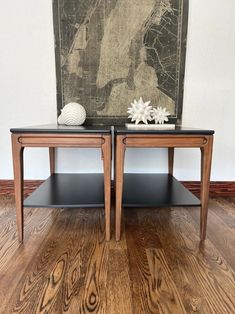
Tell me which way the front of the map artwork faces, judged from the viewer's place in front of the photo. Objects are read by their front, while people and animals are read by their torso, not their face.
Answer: facing the viewer

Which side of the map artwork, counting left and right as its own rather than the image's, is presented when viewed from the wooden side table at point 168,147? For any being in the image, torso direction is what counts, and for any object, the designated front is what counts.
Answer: front
